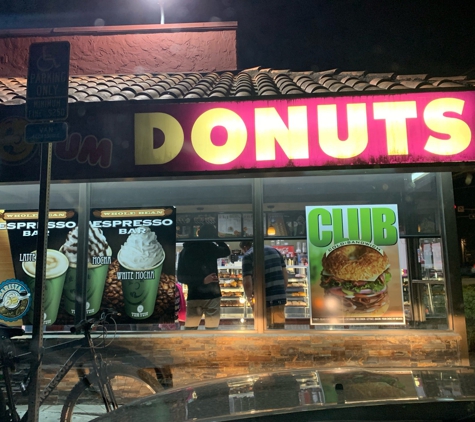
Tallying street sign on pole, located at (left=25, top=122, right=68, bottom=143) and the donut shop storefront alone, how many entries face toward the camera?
2

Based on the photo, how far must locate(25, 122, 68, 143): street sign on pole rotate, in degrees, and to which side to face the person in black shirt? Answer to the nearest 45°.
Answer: approximately 135° to its left

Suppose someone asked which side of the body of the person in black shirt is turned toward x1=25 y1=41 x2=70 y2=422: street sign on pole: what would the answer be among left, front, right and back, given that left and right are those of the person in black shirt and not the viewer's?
back

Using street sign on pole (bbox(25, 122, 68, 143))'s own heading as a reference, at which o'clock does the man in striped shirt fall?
The man in striped shirt is roughly at 8 o'clock from the street sign on pole.

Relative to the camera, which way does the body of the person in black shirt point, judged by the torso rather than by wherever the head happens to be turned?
away from the camera

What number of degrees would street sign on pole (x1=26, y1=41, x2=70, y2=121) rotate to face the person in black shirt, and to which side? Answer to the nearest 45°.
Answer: approximately 135° to its left

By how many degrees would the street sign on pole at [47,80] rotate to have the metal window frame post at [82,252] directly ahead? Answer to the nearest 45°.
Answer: approximately 180°

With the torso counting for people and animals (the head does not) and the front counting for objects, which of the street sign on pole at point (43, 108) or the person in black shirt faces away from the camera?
the person in black shirt

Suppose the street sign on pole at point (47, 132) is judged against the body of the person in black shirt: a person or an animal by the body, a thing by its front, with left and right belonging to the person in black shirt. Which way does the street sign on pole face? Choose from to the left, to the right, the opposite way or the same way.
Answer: the opposite way

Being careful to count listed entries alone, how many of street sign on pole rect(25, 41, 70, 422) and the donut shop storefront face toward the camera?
2

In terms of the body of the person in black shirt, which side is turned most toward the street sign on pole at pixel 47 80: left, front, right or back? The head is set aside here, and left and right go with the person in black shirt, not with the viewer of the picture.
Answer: back

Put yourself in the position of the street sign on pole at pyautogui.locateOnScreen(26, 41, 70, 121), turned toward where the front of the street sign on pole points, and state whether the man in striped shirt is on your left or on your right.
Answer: on your left
